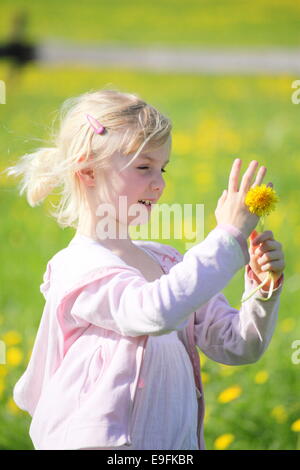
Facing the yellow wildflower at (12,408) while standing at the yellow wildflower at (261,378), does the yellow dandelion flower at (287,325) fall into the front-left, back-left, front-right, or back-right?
back-right

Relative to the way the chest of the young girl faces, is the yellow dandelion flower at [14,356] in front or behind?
behind

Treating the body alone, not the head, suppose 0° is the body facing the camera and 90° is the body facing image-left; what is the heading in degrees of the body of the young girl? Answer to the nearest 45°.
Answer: approximately 315°

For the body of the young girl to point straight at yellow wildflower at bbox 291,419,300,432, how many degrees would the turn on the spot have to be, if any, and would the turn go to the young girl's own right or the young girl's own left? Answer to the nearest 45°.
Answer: approximately 90° to the young girl's own left
